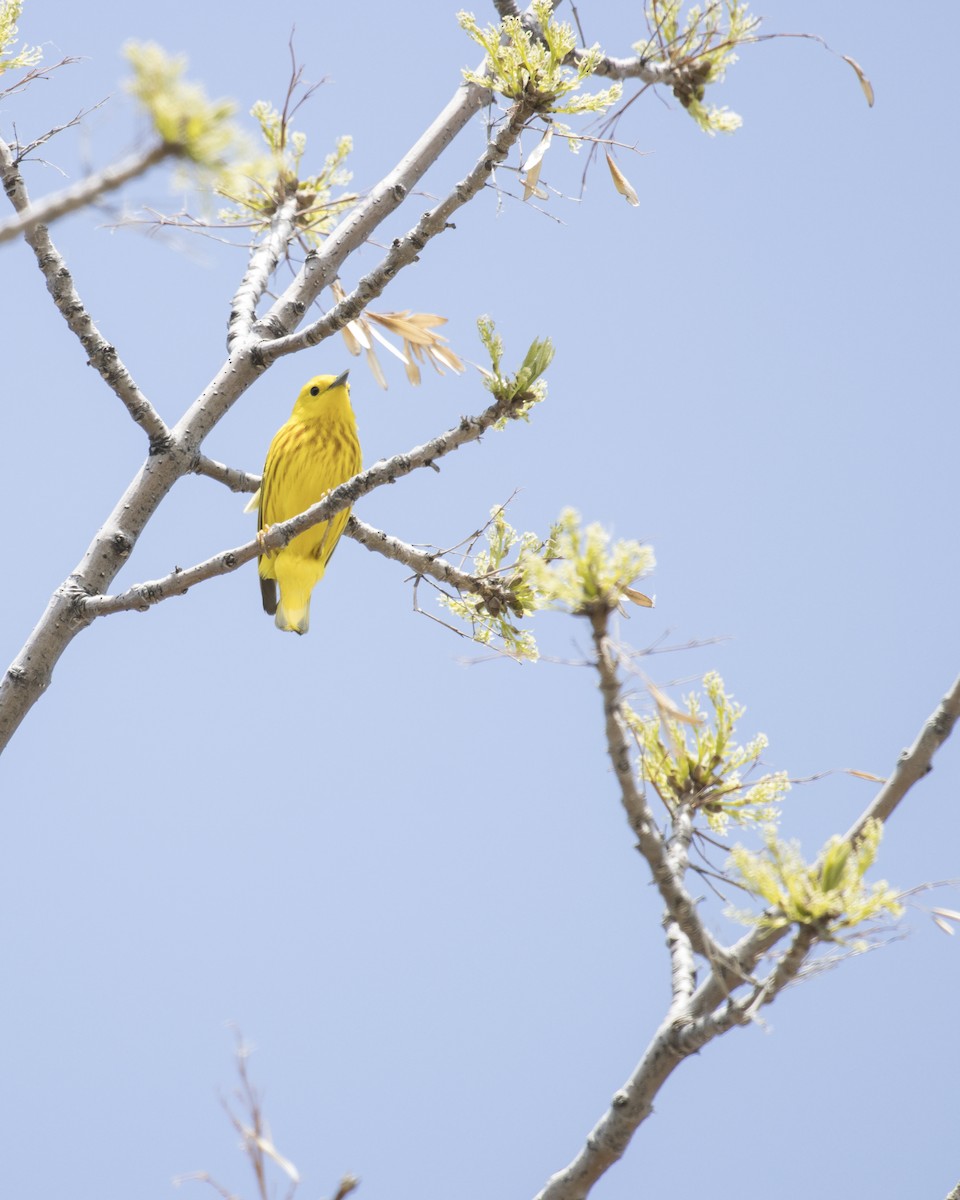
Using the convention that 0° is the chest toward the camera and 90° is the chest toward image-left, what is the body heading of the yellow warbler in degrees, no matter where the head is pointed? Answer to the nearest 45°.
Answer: approximately 315°
